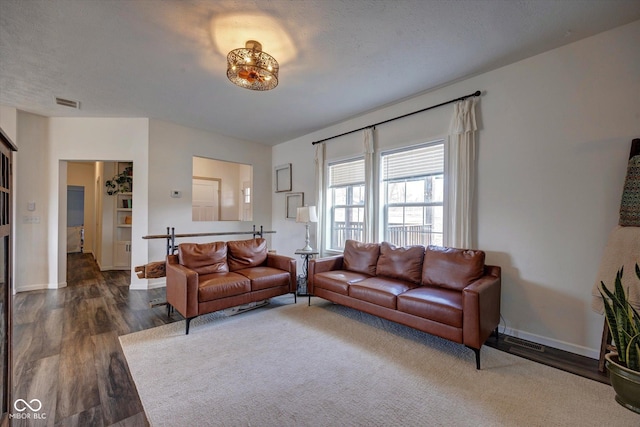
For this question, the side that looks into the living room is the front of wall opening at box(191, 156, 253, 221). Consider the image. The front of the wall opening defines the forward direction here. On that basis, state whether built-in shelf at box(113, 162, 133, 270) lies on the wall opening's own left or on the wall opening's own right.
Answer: on the wall opening's own right

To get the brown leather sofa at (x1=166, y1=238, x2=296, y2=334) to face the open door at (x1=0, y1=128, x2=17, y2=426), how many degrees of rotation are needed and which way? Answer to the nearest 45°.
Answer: approximately 90° to its right

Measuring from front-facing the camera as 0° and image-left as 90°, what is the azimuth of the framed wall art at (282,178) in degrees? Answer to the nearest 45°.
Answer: approximately 45°

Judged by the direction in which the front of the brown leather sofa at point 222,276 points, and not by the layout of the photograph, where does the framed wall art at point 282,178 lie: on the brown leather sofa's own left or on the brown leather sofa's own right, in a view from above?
on the brown leather sofa's own left

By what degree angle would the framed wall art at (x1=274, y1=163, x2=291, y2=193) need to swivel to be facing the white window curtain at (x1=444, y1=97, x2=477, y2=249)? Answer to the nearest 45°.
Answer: approximately 90° to its left

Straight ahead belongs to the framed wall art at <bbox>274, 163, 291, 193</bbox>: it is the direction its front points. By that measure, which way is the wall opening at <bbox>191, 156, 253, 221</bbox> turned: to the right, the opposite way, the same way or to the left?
to the left

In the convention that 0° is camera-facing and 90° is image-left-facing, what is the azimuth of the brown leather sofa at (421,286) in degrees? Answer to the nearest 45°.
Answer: approximately 45°

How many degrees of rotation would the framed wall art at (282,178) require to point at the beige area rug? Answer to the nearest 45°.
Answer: approximately 45° to its left
